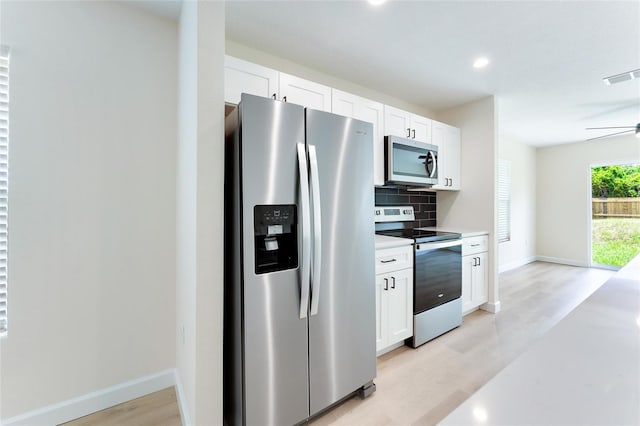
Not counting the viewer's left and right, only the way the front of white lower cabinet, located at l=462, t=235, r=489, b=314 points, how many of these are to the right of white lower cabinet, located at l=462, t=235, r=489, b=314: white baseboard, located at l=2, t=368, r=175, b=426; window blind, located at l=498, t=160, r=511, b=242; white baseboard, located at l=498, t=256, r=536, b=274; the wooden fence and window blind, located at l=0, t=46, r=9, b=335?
2

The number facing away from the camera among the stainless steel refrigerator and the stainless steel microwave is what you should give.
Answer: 0

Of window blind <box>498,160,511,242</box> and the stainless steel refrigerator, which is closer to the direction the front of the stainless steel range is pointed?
the stainless steel refrigerator

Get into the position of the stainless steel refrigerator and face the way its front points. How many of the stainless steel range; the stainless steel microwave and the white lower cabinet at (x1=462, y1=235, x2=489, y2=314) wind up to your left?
3

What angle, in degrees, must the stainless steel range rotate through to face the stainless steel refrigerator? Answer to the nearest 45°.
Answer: approximately 90° to its right

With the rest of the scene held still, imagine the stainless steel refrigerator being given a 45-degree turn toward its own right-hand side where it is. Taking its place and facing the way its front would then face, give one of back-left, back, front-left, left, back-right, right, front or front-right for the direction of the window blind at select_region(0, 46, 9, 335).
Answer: right

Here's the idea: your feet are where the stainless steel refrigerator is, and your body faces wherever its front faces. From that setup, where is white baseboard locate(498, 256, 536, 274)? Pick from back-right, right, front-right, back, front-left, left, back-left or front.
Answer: left

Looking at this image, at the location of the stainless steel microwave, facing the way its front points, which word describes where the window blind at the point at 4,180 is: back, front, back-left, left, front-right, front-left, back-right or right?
right

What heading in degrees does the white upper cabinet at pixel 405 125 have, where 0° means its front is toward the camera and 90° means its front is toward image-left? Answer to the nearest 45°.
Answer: approximately 315°

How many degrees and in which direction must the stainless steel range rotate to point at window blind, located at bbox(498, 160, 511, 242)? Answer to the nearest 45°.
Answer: approximately 90° to its left
